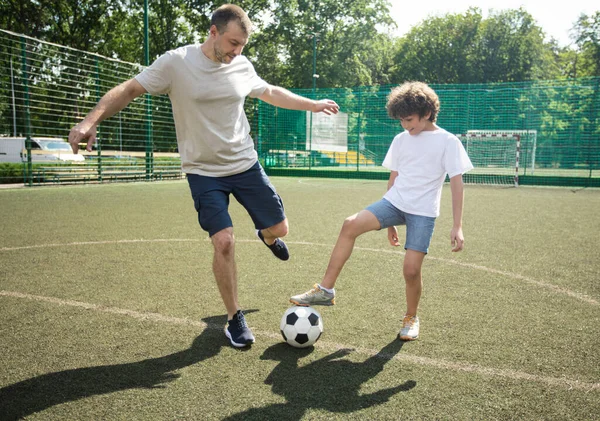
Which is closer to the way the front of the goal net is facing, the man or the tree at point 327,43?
the man

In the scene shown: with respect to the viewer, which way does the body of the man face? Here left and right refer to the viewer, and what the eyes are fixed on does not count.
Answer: facing the viewer and to the right of the viewer

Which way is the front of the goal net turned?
toward the camera

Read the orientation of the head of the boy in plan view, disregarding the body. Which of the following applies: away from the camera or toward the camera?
toward the camera

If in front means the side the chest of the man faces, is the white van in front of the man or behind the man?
behind

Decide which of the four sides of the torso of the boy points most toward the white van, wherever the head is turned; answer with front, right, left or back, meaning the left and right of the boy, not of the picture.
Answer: right

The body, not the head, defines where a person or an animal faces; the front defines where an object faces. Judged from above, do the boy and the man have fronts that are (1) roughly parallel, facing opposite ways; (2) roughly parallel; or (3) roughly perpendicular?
roughly perpendicular

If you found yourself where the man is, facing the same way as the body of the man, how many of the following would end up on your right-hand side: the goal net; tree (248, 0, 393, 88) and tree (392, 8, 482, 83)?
0

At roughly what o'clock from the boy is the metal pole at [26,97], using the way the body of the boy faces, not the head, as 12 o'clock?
The metal pole is roughly at 3 o'clock from the boy.

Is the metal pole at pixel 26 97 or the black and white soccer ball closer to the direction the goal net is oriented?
the black and white soccer ball

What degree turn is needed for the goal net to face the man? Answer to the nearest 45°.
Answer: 0° — it already faces them

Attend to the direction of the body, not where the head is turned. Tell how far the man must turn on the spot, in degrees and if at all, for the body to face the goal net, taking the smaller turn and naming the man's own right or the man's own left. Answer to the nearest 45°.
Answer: approximately 90° to the man's own left

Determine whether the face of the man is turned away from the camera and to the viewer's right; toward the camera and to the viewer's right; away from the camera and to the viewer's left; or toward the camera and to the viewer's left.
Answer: toward the camera and to the viewer's right

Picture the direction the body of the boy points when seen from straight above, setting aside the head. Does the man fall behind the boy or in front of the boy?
in front
